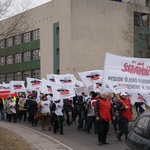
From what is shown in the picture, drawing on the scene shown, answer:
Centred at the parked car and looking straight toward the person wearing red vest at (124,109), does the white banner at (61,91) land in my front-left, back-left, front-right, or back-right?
front-left

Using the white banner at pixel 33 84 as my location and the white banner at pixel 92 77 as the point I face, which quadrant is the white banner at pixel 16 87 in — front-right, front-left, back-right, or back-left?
back-right

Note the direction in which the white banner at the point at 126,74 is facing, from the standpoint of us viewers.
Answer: facing the viewer

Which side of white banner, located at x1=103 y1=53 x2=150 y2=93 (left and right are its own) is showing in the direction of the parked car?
front
